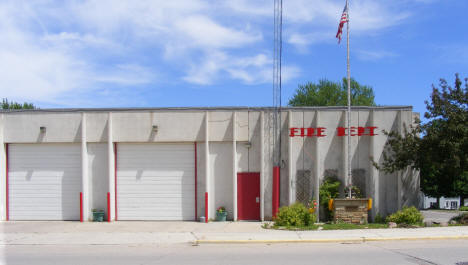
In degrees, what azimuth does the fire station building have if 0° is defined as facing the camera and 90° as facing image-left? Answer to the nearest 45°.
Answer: approximately 0°

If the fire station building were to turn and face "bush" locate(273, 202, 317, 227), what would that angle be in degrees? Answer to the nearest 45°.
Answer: approximately 45° to its left
